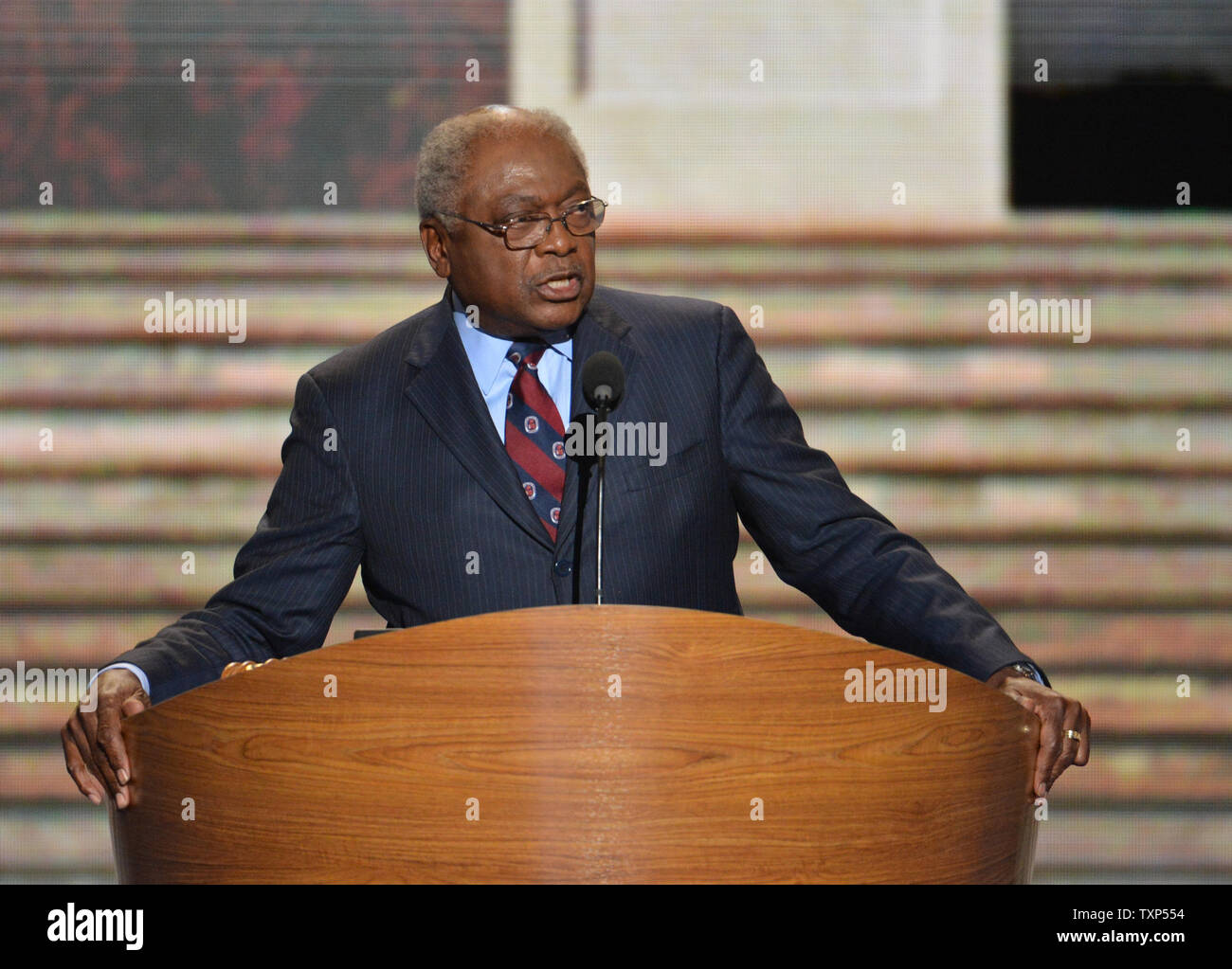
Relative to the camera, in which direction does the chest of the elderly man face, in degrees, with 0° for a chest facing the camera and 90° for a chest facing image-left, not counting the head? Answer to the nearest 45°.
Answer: approximately 0°

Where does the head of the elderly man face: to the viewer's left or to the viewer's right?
to the viewer's right
